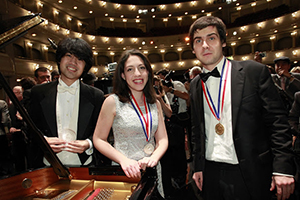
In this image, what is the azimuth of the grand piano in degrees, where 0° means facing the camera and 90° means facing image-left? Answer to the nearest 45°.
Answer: approximately 270°

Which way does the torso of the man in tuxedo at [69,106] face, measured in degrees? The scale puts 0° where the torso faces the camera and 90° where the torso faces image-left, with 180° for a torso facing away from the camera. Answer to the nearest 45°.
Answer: approximately 0°

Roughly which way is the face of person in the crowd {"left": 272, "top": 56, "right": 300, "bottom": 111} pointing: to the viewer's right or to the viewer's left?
to the viewer's left

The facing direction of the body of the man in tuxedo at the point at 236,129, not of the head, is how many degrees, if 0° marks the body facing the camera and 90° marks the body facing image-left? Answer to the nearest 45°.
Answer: approximately 45°
